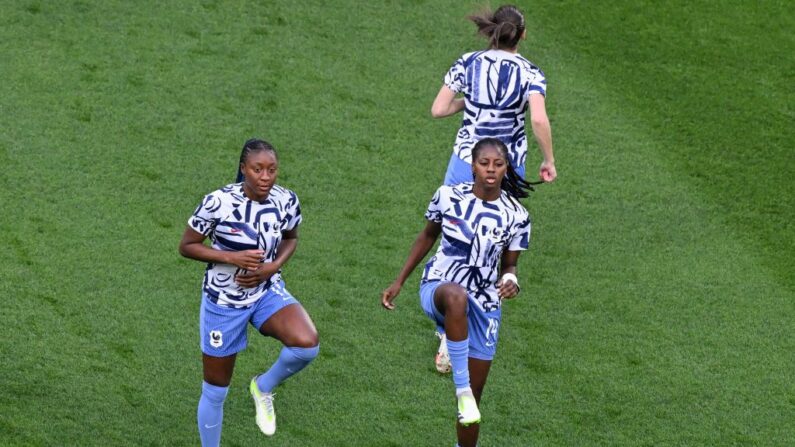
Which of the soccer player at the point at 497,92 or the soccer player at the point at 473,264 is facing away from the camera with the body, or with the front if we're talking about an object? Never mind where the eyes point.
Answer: the soccer player at the point at 497,92

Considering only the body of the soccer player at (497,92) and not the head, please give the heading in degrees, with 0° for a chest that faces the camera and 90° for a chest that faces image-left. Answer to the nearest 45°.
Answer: approximately 180°

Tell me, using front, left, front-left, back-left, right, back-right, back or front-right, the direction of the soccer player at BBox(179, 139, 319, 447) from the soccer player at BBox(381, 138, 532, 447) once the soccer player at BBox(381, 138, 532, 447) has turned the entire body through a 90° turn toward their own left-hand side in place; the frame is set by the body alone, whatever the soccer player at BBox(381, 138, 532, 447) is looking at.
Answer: back

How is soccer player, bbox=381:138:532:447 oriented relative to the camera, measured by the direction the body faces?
toward the camera

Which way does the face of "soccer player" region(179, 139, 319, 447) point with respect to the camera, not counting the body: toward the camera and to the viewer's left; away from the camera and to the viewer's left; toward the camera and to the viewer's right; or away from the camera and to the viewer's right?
toward the camera and to the viewer's right

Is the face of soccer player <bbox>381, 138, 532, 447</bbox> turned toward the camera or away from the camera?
toward the camera

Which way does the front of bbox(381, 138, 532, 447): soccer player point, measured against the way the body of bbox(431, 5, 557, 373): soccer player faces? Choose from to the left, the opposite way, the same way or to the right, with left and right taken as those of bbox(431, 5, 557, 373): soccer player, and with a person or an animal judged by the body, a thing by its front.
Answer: the opposite way
